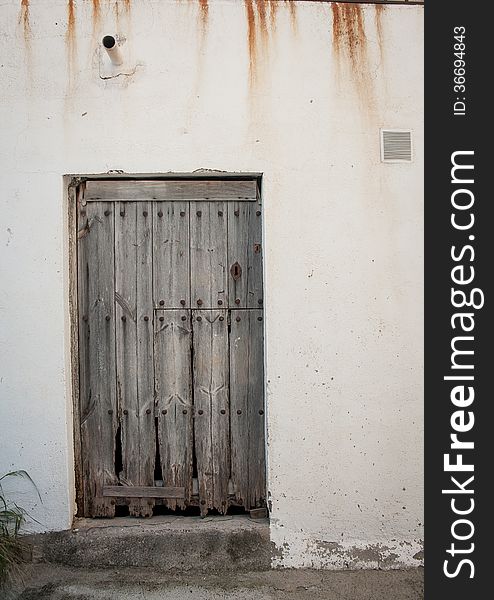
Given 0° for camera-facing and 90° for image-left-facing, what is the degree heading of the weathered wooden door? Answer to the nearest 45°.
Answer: approximately 0°
